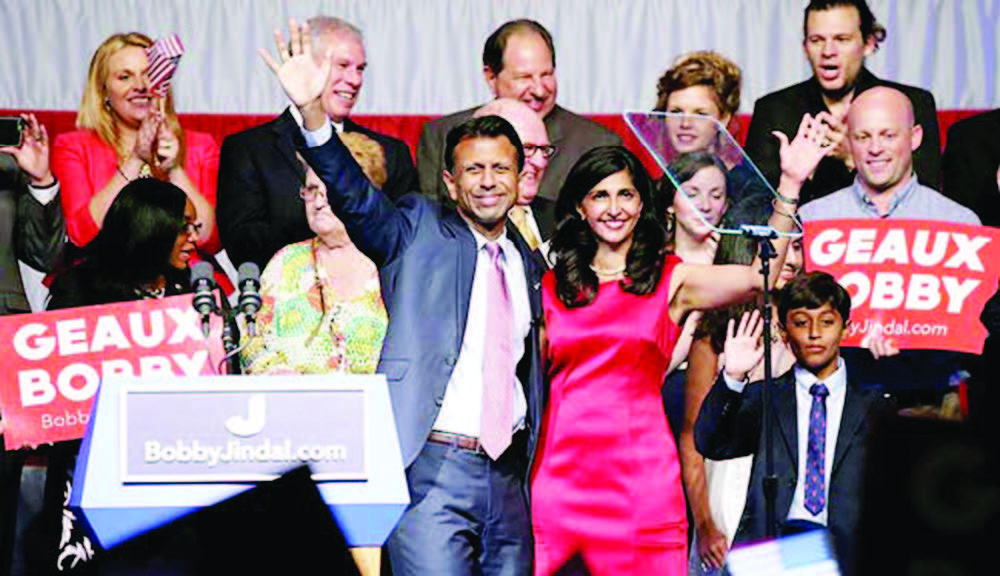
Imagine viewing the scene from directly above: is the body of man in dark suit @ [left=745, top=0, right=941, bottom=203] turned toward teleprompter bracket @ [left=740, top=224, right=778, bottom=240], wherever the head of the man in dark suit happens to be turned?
yes

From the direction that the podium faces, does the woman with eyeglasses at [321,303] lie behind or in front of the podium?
behind

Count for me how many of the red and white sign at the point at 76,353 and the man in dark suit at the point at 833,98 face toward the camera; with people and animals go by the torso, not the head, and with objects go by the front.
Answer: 2

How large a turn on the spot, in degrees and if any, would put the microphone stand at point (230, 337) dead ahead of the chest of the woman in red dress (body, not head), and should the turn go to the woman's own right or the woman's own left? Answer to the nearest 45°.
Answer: approximately 90° to the woman's own right

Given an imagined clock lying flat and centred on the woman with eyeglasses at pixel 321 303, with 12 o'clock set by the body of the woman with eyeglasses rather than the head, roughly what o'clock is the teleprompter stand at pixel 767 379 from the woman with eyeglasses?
The teleprompter stand is roughly at 10 o'clock from the woman with eyeglasses.

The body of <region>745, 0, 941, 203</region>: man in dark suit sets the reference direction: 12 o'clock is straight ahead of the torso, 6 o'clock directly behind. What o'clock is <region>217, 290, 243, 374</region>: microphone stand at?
The microphone stand is roughly at 2 o'clock from the man in dark suit.

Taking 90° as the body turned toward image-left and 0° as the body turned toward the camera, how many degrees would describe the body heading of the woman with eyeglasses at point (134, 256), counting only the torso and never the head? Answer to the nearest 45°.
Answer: approximately 315°
